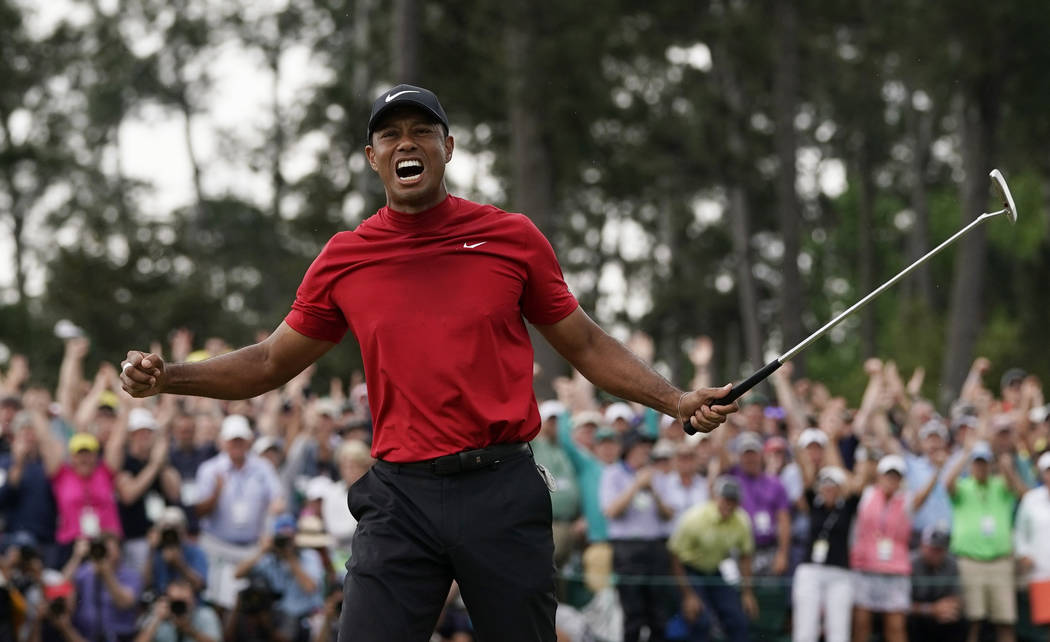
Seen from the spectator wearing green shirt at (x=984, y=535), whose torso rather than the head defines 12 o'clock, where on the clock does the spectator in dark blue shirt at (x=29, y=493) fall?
The spectator in dark blue shirt is roughly at 2 o'clock from the spectator wearing green shirt.

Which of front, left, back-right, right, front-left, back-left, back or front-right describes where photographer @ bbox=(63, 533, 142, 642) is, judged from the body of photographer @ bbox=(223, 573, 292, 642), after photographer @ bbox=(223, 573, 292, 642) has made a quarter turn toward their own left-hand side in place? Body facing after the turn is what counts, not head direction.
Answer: back

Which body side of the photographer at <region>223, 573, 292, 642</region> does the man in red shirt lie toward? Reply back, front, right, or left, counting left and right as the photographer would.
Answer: front

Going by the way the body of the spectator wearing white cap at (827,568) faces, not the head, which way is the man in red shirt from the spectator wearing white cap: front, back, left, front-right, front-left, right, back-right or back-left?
front

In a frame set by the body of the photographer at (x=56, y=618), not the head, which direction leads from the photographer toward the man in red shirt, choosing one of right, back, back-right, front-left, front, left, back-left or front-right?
front

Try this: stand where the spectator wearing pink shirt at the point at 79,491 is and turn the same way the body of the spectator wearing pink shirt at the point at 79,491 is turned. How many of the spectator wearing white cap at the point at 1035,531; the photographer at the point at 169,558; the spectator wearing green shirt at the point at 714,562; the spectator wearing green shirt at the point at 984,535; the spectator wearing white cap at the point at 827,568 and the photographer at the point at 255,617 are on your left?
6

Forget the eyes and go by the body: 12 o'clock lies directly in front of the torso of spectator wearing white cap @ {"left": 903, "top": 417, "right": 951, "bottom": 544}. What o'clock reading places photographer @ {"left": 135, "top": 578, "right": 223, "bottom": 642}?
The photographer is roughly at 2 o'clock from the spectator wearing white cap.

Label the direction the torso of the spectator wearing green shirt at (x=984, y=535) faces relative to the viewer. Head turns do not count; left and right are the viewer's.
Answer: facing the viewer

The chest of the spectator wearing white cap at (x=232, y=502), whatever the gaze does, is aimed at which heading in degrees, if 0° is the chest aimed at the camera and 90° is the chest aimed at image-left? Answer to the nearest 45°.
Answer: approximately 0°
